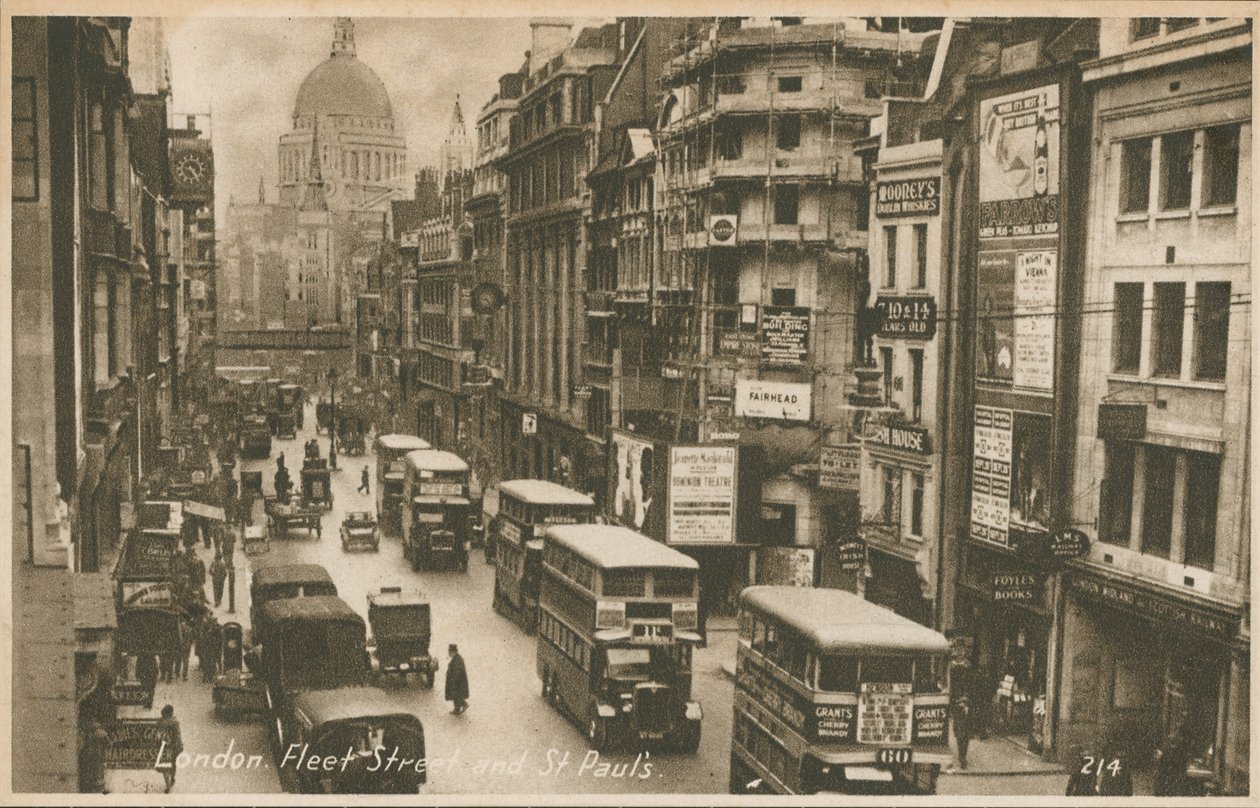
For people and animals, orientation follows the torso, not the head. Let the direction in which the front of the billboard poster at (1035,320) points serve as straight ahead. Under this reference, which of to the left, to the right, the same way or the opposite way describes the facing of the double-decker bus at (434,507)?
to the left

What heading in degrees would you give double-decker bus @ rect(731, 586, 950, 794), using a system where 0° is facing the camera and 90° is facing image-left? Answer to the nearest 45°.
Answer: approximately 315°

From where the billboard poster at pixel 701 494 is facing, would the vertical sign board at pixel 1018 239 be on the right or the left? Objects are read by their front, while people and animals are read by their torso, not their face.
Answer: on its left

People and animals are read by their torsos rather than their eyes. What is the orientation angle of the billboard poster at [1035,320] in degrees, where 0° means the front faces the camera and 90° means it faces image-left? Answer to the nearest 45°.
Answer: approximately 45°

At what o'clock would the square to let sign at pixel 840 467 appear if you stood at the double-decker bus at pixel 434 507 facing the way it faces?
The square to let sign is roughly at 10 o'clock from the double-decker bus.

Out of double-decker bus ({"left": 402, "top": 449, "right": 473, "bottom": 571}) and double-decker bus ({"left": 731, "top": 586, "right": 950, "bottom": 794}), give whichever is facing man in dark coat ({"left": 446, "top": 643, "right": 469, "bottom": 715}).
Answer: double-decker bus ({"left": 402, "top": 449, "right": 473, "bottom": 571})

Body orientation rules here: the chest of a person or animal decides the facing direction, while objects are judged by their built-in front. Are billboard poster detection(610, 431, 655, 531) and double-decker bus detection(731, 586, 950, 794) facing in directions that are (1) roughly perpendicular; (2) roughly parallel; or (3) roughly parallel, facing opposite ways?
roughly perpendicular
